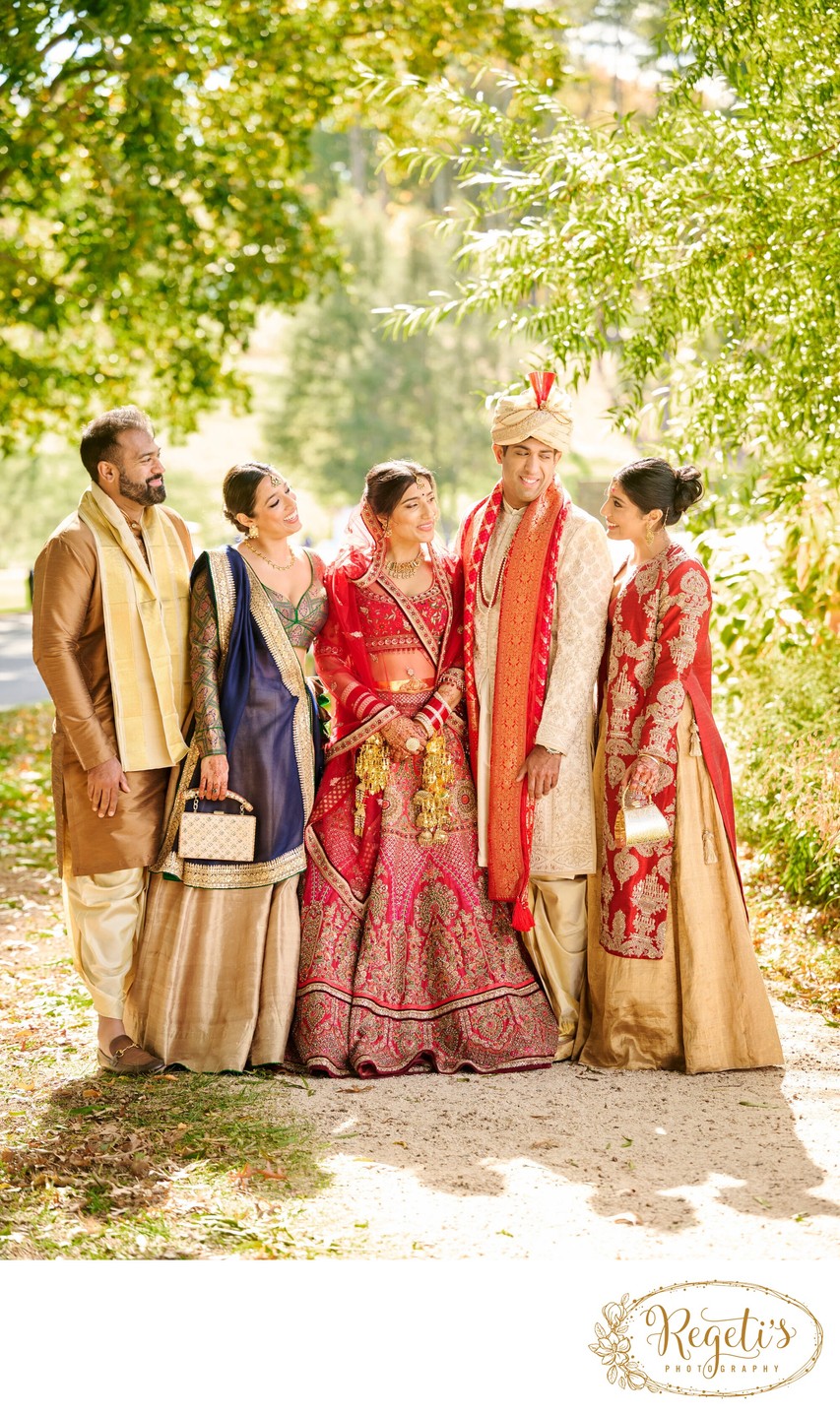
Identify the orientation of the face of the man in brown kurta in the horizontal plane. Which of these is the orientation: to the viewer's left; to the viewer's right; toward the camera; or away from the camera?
to the viewer's right

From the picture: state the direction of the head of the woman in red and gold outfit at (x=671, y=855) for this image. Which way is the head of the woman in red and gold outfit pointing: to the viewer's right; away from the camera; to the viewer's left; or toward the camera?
to the viewer's left

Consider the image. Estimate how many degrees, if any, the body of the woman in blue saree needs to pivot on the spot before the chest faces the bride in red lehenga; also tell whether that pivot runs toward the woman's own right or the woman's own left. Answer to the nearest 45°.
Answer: approximately 45° to the woman's own left

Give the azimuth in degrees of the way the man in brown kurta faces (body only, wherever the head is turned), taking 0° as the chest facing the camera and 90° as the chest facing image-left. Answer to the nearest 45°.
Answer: approximately 315°
